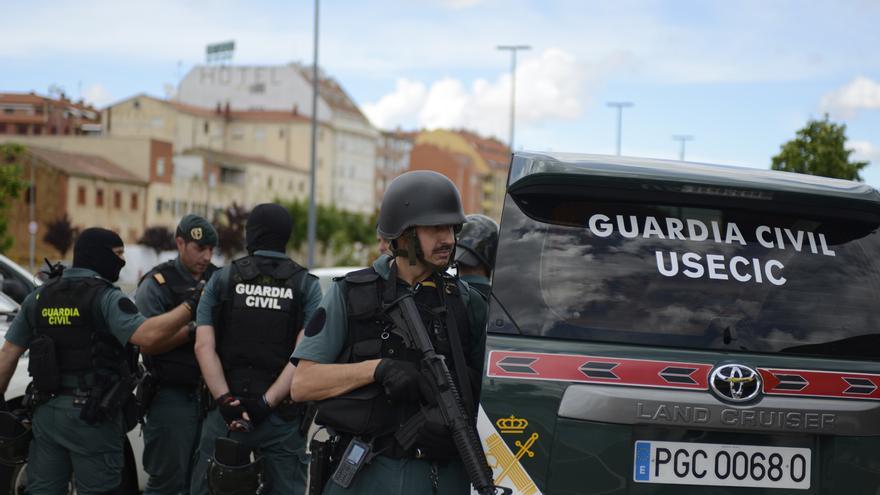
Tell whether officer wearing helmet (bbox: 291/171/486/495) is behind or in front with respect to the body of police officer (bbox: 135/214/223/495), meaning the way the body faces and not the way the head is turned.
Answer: in front

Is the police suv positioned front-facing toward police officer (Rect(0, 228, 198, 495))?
no

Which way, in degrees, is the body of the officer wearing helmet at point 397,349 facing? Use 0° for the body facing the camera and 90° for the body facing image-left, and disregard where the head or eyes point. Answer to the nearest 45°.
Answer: approximately 315°

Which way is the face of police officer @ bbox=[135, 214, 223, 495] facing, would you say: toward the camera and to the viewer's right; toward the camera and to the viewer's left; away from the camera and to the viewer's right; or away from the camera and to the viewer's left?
toward the camera and to the viewer's right

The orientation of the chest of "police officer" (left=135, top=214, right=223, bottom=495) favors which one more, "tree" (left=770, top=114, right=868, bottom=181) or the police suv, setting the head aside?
the police suv

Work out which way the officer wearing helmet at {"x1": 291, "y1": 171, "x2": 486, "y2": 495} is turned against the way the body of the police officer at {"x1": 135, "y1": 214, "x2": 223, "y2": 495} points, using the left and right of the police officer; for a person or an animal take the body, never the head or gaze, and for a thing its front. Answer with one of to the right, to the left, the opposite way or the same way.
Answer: the same way

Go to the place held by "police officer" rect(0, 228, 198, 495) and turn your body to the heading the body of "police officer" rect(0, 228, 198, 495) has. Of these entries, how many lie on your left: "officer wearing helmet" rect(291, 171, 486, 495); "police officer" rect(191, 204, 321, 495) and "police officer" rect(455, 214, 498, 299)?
0

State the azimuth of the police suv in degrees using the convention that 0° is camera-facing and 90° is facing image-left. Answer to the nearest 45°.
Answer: approximately 180°

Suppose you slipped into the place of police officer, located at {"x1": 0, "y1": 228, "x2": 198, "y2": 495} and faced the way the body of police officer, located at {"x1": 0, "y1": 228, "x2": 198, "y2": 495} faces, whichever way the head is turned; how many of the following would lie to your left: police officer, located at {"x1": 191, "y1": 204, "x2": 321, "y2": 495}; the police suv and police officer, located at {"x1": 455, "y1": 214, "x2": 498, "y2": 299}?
0

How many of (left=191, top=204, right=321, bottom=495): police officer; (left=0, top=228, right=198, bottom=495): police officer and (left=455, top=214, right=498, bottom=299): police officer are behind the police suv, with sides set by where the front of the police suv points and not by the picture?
0

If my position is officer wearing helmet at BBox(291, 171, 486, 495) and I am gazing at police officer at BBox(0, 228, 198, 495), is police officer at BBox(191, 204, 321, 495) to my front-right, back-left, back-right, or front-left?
front-right

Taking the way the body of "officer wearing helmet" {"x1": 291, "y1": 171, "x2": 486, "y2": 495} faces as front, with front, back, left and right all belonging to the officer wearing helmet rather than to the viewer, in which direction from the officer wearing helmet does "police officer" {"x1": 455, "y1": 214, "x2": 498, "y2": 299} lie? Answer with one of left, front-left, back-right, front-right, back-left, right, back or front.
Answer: back-left

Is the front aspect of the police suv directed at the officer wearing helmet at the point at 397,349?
no

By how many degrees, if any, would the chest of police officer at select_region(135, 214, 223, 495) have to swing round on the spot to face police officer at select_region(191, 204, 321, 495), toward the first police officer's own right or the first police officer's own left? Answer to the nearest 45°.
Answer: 0° — they already face them

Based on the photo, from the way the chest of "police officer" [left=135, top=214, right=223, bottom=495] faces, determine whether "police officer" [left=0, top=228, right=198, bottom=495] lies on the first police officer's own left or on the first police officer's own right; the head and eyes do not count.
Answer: on the first police officer's own right

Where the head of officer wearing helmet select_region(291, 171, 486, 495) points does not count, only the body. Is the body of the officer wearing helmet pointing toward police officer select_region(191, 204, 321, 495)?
no
